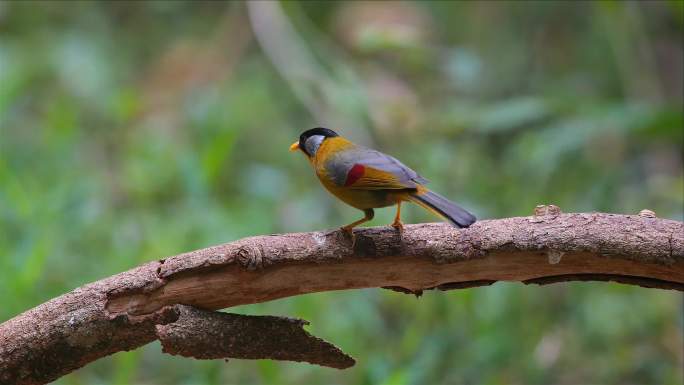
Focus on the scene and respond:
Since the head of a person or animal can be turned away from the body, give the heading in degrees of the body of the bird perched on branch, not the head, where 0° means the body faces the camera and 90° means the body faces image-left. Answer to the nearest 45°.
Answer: approximately 90°
